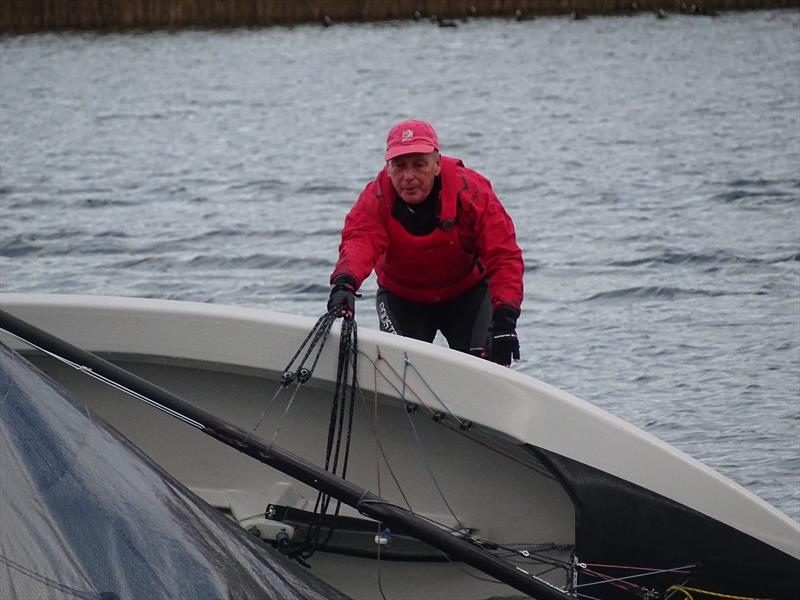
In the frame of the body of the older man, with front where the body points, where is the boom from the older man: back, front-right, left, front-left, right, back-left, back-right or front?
front

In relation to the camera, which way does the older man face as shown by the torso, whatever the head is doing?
toward the camera

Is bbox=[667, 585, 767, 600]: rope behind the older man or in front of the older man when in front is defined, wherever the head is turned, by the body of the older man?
in front

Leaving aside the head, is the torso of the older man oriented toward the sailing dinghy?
yes

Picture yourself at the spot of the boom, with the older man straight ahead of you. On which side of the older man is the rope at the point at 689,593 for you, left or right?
right
